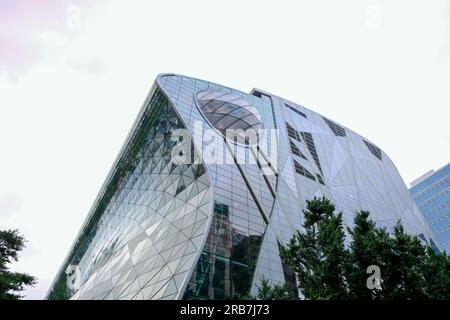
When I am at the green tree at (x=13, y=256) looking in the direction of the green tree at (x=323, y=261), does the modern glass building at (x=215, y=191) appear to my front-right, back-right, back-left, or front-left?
front-left

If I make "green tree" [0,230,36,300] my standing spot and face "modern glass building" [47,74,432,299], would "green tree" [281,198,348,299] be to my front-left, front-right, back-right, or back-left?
front-right
